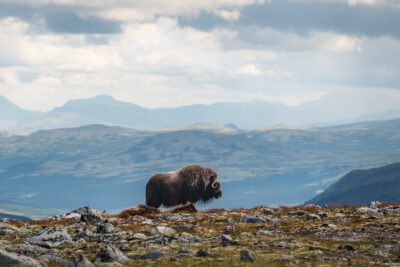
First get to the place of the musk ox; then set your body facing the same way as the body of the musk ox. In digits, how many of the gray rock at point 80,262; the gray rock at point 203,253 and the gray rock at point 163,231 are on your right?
3

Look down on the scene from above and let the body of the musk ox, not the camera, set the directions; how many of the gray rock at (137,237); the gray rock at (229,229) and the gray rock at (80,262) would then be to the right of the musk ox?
3

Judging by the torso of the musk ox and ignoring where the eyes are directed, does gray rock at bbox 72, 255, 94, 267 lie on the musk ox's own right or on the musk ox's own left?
on the musk ox's own right

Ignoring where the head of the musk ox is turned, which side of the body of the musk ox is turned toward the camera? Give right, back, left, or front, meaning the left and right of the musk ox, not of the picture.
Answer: right

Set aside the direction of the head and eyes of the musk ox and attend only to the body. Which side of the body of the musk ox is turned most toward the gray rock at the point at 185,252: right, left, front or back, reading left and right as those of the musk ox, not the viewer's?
right

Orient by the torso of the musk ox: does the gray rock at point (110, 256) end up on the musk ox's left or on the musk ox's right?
on the musk ox's right

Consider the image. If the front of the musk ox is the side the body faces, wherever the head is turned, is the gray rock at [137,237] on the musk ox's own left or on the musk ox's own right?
on the musk ox's own right

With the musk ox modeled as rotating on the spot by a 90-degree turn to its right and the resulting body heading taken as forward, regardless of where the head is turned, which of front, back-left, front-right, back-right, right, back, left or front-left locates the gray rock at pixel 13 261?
front

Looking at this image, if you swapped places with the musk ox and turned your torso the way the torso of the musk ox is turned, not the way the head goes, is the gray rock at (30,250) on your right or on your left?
on your right

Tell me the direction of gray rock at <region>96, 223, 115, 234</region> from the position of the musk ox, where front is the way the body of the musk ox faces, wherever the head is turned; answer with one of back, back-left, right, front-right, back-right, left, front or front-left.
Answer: right

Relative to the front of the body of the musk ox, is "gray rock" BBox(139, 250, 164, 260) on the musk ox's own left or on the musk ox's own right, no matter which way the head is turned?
on the musk ox's own right

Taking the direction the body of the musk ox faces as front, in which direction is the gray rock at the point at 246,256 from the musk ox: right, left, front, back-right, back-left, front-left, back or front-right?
right
